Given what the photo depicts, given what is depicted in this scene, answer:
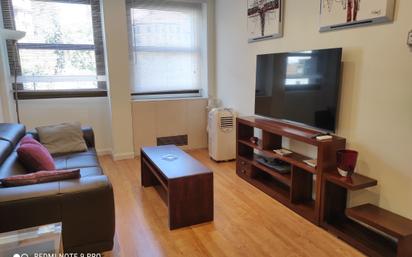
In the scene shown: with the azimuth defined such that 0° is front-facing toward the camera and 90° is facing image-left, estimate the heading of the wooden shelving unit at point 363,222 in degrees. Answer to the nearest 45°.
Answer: approximately 45°

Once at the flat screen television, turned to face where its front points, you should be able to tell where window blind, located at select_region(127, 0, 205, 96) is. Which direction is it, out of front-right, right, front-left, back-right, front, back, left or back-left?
right

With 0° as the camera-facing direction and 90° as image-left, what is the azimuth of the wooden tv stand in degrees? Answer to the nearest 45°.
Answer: approximately 45°

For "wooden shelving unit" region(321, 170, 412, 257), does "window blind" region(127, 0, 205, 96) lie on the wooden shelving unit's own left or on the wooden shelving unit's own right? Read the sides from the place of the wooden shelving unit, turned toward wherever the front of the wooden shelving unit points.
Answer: on the wooden shelving unit's own right

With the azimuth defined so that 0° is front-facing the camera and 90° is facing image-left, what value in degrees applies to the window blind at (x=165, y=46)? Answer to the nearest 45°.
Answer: approximately 0°

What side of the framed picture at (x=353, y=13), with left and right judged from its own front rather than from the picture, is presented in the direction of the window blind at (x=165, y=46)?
right

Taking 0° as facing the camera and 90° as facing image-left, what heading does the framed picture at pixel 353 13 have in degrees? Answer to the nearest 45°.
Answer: approximately 45°

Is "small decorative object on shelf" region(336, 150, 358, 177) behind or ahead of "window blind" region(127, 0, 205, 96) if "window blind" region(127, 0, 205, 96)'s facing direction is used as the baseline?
ahead

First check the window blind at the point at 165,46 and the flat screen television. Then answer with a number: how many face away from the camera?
0
